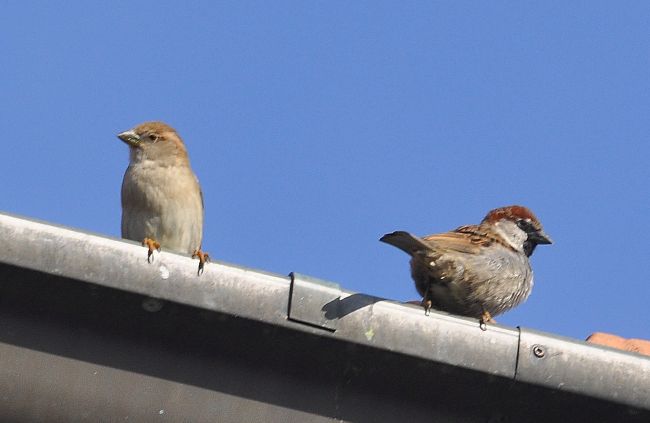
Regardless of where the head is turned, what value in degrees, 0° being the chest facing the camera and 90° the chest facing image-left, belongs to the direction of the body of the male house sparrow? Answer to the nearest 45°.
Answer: approximately 270°

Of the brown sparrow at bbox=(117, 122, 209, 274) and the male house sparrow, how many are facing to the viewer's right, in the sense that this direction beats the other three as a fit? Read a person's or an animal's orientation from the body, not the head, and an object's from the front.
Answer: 1

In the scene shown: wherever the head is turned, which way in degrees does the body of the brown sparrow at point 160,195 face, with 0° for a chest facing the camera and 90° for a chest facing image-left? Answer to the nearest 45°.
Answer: approximately 45°

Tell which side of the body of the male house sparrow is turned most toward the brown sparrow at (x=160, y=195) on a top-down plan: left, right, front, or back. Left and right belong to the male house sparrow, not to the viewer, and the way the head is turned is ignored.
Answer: back

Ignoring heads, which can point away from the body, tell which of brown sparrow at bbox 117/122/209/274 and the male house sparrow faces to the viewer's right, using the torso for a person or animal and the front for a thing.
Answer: the male house sparrow

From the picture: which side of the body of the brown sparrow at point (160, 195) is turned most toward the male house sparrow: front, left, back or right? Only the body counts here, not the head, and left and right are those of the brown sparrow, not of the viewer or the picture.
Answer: left
